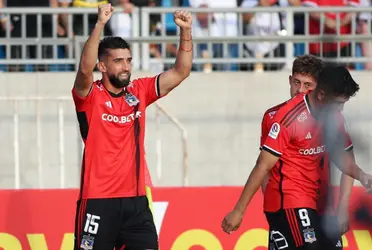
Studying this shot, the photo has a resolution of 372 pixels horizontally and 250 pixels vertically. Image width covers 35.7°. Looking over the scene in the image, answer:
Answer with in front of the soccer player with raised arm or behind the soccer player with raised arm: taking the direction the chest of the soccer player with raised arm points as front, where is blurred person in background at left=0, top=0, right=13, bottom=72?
behind

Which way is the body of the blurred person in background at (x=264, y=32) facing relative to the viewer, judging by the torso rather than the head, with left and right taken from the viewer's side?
facing the viewer

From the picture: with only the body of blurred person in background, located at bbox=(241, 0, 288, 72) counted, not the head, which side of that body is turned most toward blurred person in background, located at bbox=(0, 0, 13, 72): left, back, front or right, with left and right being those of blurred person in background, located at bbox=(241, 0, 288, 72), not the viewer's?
right

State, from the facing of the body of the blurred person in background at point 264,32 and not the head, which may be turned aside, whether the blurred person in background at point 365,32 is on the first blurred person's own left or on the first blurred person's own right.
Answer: on the first blurred person's own left

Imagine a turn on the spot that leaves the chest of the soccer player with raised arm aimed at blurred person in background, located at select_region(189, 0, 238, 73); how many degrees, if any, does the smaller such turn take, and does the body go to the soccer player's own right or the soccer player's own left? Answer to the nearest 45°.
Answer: approximately 135° to the soccer player's own left

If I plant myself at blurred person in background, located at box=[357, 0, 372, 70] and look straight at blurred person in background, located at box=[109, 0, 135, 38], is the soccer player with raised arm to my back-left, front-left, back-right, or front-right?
front-left

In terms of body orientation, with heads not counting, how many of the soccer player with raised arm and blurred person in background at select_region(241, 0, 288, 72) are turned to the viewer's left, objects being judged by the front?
0

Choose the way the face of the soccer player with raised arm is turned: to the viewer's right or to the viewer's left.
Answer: to the viewer's right

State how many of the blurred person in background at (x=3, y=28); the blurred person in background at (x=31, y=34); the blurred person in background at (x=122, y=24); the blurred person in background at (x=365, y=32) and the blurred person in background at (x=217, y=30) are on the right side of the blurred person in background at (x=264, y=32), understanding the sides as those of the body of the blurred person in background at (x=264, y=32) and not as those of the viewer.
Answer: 4

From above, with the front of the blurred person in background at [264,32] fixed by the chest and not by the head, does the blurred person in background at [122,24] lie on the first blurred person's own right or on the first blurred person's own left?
on the first blurred person's own right

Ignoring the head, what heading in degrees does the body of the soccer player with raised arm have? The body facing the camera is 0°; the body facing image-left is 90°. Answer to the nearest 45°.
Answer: approximately 315°
